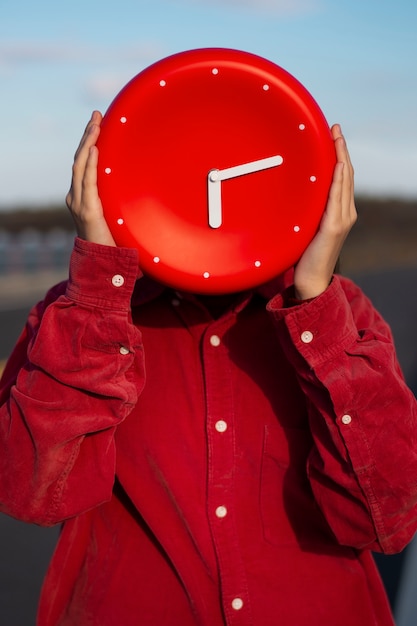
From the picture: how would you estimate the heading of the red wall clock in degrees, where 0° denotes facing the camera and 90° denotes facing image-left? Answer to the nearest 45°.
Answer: approximately 0°
